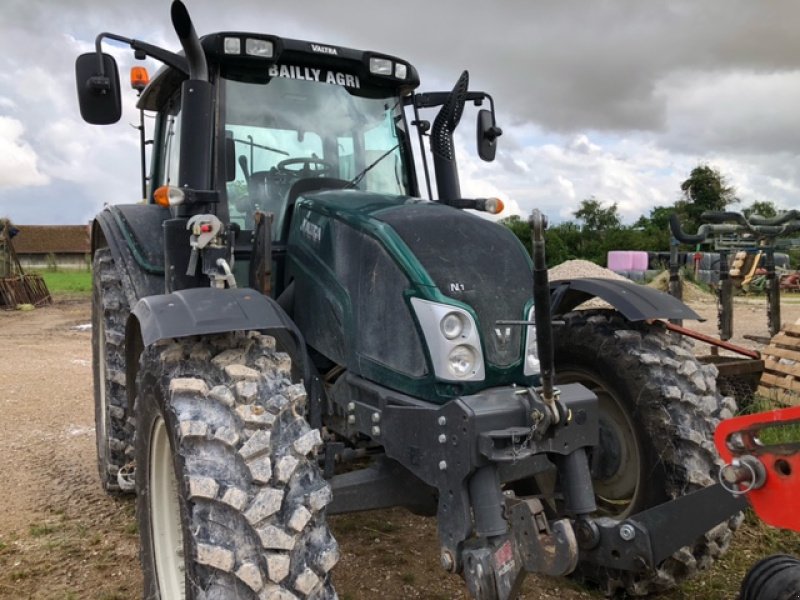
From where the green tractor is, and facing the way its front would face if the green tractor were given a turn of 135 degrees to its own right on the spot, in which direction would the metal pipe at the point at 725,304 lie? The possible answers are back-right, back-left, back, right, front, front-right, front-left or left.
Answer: back-right

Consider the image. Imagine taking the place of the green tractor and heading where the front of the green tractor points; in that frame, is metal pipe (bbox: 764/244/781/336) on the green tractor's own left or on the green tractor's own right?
on the green tractor's own left

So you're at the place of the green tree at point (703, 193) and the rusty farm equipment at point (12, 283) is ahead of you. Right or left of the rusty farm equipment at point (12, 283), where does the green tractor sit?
left

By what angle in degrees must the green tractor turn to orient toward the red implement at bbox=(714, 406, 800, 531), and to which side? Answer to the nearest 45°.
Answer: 0° — it already faces it

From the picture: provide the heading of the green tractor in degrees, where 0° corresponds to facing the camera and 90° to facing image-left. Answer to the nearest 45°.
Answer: approximately 315°

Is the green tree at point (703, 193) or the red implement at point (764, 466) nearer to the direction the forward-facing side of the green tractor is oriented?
the red implement

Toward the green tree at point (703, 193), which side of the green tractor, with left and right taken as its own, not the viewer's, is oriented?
left

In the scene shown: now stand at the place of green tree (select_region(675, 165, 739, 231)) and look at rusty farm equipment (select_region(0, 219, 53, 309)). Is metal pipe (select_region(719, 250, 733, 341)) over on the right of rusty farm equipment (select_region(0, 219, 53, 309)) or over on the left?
left

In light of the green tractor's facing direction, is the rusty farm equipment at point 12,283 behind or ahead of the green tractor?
behind
